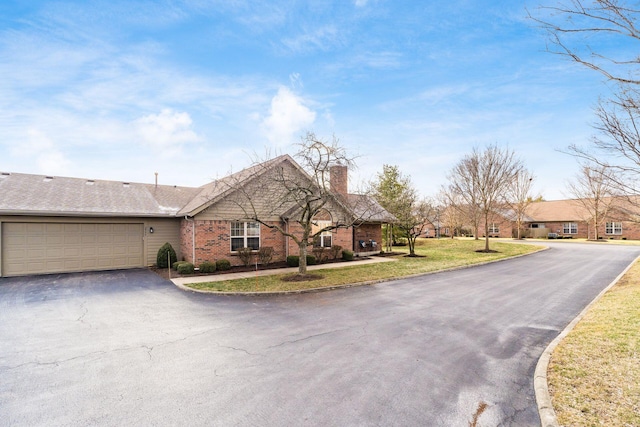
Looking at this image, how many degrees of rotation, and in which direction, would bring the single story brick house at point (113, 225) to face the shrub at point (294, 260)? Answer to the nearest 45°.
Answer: approximately 90° to its left

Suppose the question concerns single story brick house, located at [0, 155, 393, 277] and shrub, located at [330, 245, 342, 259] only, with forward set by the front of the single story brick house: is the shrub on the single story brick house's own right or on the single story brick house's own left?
on the single story brick house's own left

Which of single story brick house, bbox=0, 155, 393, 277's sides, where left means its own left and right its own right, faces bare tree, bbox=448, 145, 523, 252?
left

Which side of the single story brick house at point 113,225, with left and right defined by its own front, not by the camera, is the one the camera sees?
front

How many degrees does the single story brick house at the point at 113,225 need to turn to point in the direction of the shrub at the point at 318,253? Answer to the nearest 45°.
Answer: approximately 90° to its left
